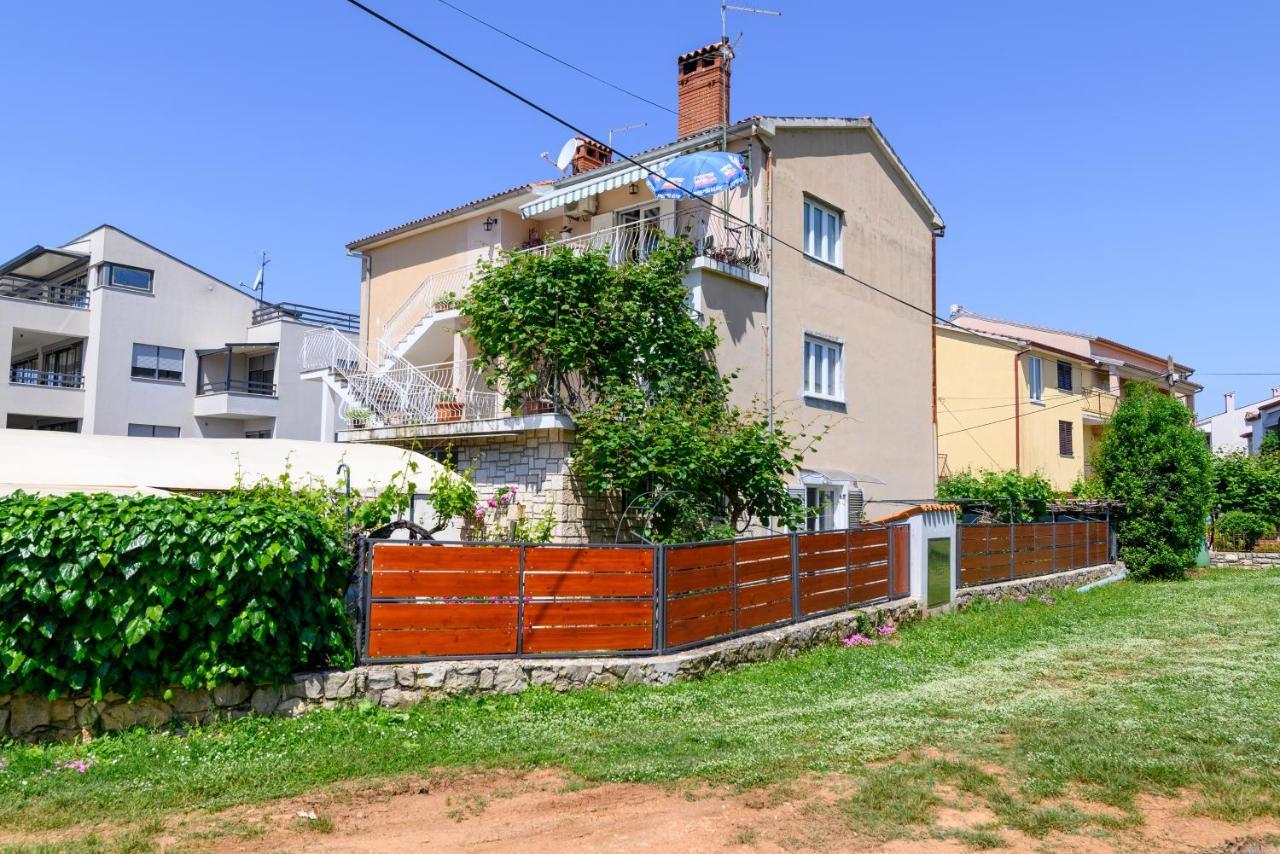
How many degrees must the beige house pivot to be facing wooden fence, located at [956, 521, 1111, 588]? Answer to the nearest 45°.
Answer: approximately 135° to its left

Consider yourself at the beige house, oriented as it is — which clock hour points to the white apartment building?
The white apartment building is roughly at 3 o'clock from the beige house.
